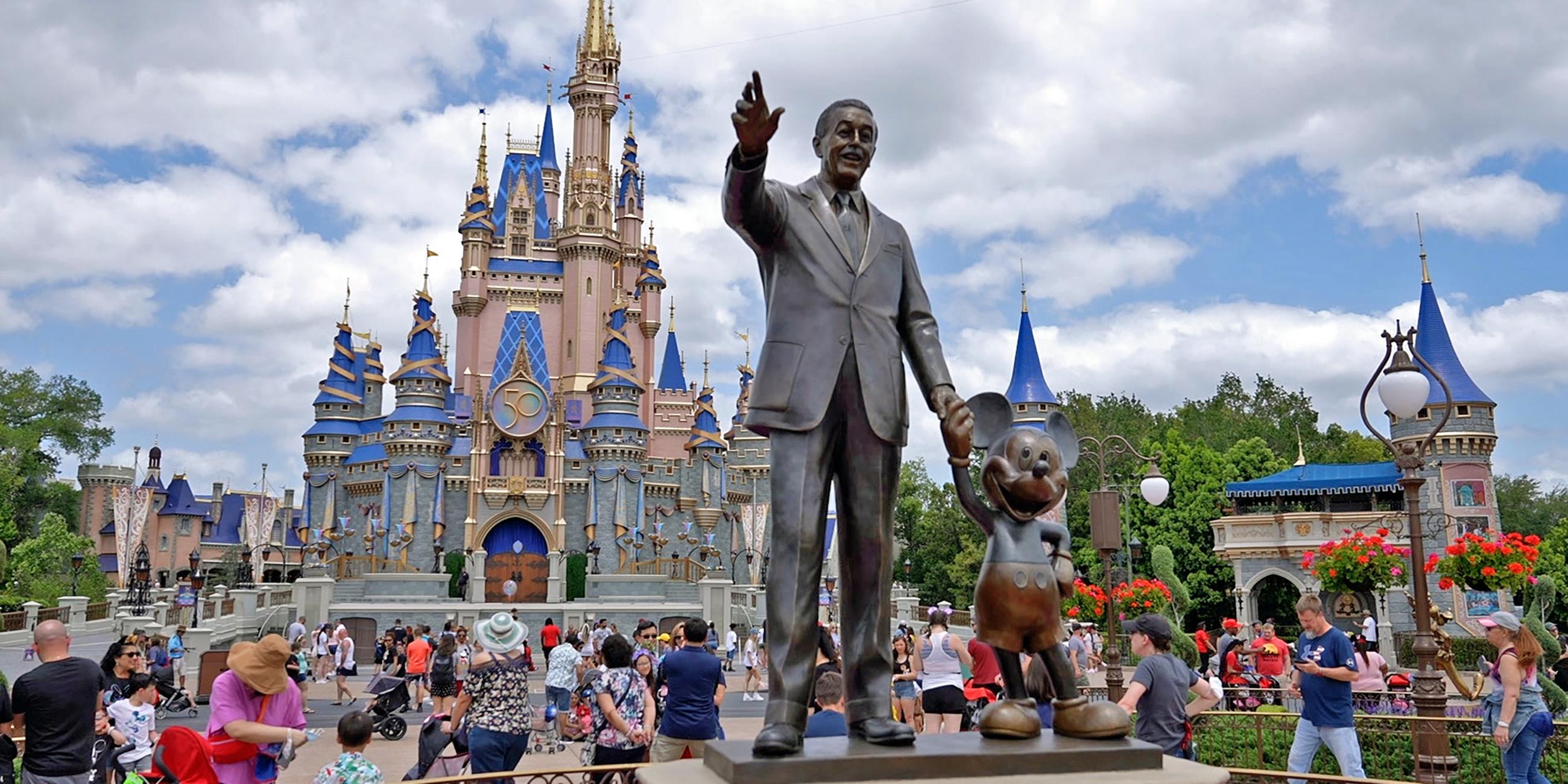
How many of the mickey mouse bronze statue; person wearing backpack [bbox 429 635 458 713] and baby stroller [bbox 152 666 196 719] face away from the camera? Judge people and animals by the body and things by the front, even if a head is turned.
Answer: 1

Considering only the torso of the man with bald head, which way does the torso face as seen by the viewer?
away from the camera

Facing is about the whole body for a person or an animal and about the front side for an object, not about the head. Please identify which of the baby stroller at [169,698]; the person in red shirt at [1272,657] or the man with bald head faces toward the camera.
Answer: the person in red shirt

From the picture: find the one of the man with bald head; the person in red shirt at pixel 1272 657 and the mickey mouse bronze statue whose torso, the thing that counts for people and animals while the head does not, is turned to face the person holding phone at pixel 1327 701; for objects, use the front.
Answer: the person in red shirt

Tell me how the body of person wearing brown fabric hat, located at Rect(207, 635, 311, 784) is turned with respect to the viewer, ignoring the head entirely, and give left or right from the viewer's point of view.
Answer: facing the viewer and to the right of the viewer

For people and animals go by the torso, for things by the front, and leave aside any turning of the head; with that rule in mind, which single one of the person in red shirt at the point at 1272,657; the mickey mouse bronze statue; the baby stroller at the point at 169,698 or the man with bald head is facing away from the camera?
the man with bald head

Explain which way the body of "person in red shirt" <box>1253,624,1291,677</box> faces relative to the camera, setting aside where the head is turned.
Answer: toward the camera

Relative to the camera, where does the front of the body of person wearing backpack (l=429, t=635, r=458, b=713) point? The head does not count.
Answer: away from the camera

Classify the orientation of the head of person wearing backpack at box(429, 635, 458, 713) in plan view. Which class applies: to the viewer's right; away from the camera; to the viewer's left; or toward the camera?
away from the camera

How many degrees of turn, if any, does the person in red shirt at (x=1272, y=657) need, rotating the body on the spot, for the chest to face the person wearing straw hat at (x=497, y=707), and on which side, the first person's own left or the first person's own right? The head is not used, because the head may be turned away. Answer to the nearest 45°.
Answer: approximately 45° to the first person's own right

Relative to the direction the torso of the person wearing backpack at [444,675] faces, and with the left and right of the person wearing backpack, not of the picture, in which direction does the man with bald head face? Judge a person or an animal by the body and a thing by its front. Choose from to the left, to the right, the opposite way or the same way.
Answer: the same way

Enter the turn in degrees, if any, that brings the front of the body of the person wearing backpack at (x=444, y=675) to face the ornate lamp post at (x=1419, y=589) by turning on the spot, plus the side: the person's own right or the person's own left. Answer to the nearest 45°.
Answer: approximately 135° to the person's own right

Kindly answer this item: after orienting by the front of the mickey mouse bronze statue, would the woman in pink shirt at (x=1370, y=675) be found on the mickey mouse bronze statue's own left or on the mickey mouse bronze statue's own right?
on the mickey mouse bronze statue's own left

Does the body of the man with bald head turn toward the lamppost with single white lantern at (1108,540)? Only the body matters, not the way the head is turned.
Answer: no

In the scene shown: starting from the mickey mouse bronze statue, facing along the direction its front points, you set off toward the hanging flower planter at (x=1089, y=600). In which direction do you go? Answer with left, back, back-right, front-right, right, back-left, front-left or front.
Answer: back-left

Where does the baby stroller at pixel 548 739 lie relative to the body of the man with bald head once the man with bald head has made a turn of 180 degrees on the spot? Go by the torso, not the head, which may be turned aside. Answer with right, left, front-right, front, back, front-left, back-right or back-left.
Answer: back-left

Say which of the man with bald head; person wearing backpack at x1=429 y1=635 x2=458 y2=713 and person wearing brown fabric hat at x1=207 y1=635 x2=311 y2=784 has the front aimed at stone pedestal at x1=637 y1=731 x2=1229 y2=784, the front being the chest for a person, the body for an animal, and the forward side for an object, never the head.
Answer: the person wearing brown fabric hat
